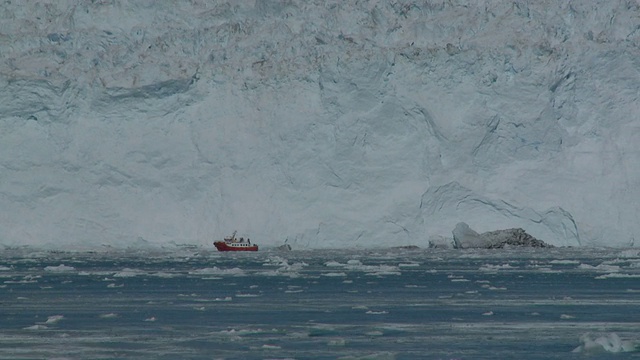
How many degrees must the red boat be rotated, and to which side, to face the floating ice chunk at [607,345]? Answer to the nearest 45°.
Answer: approximately 90° to its left

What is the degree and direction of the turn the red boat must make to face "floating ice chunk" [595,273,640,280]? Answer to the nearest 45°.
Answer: approximately 135° to its left

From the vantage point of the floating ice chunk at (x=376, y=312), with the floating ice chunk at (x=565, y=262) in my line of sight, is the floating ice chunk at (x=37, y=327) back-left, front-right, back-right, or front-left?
back-left

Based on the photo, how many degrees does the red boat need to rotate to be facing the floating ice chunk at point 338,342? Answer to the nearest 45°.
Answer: approximately 90° to its left

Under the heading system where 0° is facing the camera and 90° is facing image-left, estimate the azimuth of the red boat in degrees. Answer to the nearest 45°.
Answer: approximately 90°

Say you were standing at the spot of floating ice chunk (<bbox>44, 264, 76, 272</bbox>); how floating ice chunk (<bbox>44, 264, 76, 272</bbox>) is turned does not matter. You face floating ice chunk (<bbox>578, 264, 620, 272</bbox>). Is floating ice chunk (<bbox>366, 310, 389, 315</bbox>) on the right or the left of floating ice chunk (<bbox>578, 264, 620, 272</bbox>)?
right

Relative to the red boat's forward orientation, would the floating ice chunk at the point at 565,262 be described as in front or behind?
behind

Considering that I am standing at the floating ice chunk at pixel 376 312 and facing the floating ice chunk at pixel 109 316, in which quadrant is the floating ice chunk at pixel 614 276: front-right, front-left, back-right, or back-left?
back-right
